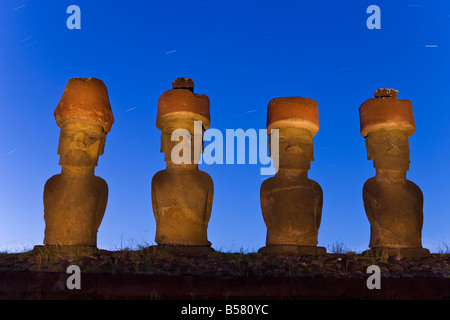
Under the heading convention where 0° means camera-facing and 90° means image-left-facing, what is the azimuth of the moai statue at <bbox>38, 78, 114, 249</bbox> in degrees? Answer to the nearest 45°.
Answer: approximately 0°

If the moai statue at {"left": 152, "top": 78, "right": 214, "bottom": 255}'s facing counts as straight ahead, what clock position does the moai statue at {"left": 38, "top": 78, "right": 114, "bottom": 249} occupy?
the moai statue at {"left": 38, "top": 78, "right": 114, "bottom": 249} is roughly at 3 o'clock from the moai statue at {"left": 152, "top": 78, "right": 214, "bottom": 255}.

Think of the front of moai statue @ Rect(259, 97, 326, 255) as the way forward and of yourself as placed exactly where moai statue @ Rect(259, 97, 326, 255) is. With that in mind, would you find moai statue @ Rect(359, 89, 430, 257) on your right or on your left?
on your left

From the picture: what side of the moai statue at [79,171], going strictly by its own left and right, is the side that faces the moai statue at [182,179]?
left

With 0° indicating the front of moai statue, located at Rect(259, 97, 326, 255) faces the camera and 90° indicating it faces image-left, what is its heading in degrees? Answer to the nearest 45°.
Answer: approximately 0°
